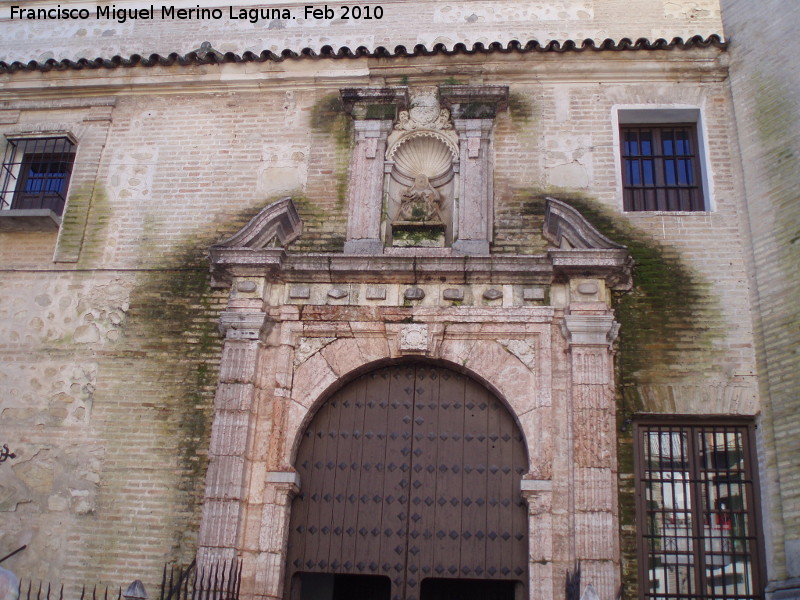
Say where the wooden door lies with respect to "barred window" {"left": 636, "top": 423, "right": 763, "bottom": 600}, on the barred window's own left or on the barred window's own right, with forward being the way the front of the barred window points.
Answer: on the barred window's own right

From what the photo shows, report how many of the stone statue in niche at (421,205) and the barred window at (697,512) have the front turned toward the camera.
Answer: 2

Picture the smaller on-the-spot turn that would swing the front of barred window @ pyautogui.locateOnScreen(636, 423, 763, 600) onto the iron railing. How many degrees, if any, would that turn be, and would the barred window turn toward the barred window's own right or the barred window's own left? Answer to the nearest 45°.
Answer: approximately 90° to the barred window's own right

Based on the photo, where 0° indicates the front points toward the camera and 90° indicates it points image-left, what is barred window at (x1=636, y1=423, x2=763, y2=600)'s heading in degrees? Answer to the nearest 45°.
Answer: approximately 0°

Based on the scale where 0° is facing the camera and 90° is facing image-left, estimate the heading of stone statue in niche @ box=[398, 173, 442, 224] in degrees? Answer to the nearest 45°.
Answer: approximately 0°
